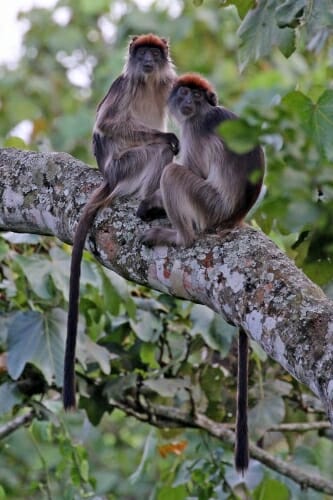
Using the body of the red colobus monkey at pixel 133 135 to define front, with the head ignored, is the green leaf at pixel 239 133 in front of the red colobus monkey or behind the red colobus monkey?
in front

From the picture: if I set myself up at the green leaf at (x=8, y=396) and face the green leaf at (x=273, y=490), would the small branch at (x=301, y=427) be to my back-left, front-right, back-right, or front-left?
front-left

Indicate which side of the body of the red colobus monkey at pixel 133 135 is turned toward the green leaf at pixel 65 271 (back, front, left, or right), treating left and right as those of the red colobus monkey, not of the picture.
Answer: right

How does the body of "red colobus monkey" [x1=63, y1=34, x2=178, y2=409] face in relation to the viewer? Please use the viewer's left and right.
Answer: facing the viewer and to the right of the viewer

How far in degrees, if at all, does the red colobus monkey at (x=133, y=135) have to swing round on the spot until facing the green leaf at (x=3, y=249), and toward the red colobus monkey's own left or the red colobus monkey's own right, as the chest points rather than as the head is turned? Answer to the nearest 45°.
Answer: approximately 90° to the red colobus monkey's own right
